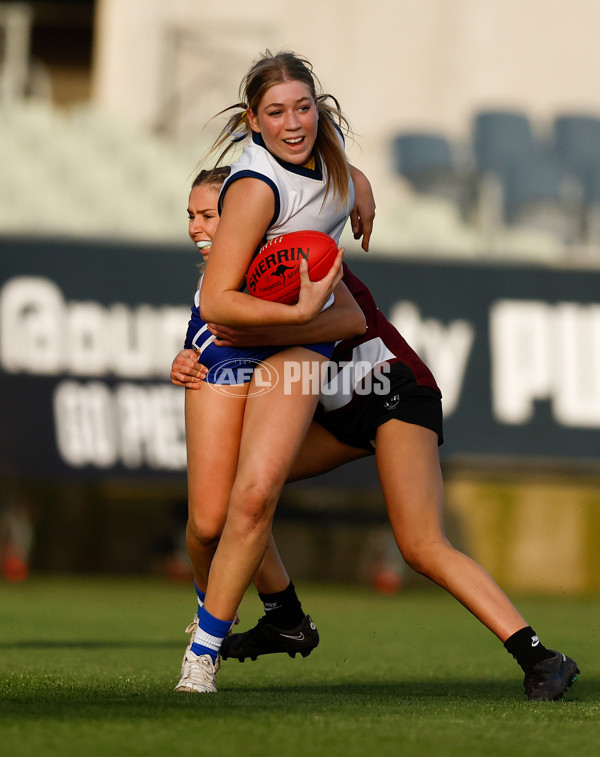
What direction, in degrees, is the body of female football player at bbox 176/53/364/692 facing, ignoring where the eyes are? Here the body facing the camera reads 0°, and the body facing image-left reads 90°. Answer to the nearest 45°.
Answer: approximately 315°
